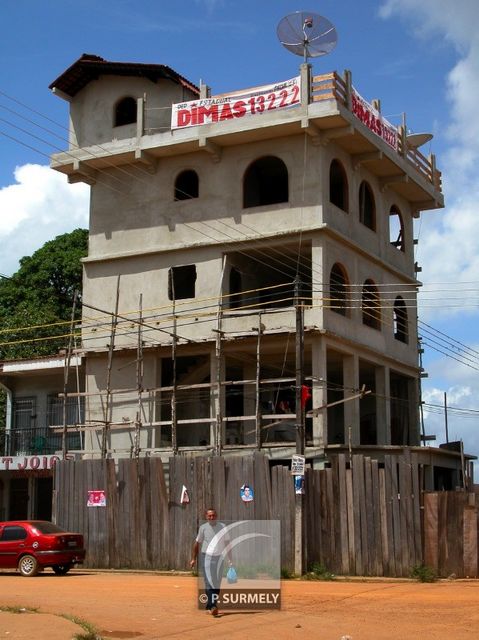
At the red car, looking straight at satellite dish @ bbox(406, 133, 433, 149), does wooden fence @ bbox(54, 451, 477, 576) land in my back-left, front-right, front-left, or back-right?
front-right

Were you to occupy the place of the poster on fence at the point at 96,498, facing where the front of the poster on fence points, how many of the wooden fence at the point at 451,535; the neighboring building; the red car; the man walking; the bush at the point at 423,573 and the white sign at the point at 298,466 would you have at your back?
1

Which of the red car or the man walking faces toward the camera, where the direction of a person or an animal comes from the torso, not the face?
the man walking

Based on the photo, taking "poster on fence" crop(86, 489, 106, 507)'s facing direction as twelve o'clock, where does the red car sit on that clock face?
The red car is roughly at 1 o'clock from the poster on fence.

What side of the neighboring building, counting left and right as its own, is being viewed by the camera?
front

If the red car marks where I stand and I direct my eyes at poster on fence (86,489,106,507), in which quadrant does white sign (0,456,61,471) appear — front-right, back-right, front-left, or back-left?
front-left

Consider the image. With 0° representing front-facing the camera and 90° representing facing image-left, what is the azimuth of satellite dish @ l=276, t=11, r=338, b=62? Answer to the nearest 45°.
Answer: approximately 0°

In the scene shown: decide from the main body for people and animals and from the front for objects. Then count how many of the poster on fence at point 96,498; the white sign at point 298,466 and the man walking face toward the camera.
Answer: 3

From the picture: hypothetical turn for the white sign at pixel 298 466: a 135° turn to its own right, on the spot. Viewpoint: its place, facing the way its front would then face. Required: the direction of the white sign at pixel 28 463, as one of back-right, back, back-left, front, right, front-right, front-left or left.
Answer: front

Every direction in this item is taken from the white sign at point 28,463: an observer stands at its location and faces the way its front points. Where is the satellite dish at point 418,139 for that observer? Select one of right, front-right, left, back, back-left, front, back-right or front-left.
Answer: left

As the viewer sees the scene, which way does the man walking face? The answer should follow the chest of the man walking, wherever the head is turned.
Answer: toward the camera

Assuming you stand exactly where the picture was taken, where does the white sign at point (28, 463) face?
facing the viewer

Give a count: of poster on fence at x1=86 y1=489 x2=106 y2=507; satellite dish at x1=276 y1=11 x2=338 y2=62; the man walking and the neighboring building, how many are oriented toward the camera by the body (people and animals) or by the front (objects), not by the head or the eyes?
4
